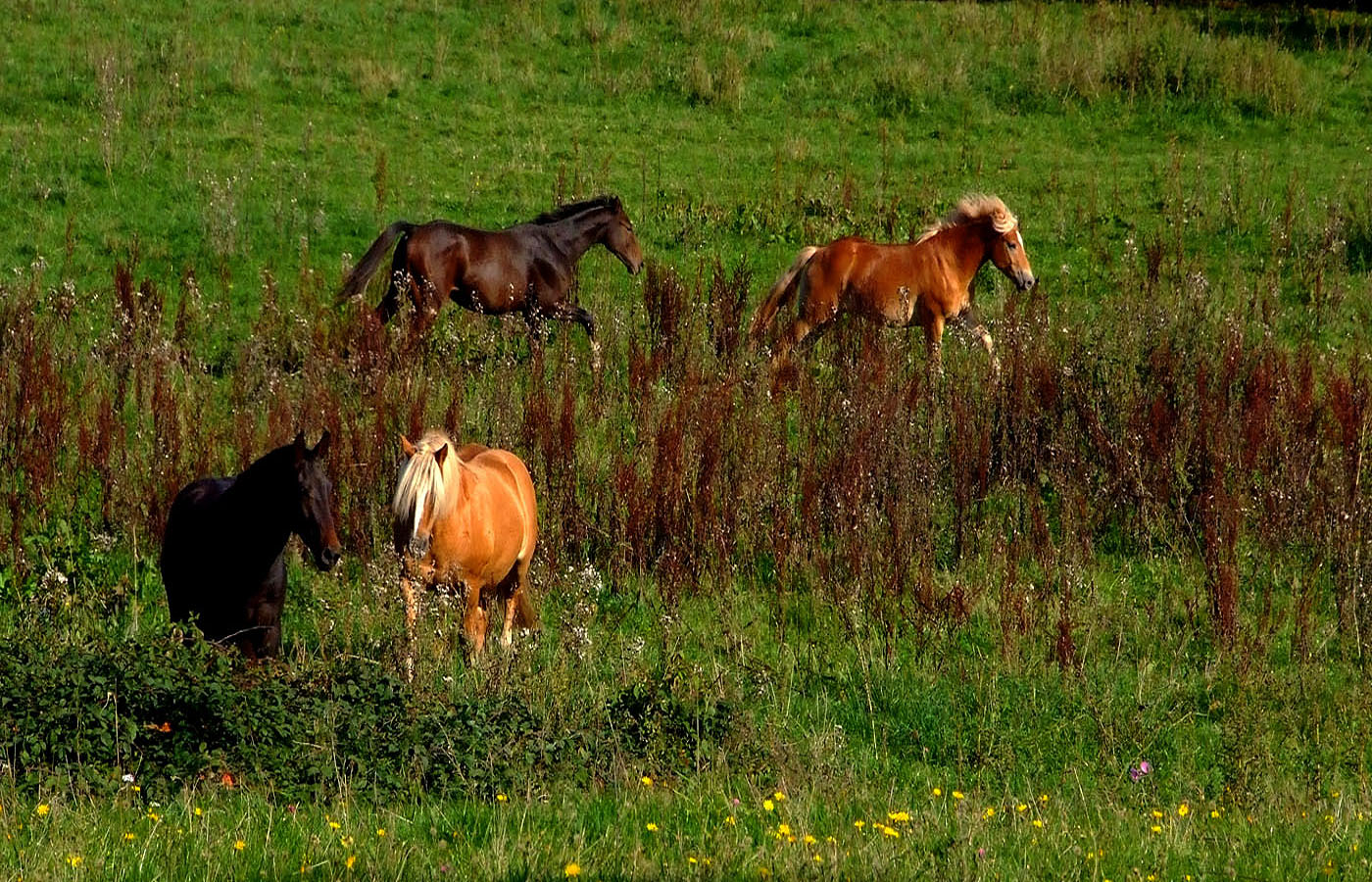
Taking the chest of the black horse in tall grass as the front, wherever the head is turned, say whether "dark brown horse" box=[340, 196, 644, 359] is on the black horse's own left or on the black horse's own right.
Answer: on the black horse's own left

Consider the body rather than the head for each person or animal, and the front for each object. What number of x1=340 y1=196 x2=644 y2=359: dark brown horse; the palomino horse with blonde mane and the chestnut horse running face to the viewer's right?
2

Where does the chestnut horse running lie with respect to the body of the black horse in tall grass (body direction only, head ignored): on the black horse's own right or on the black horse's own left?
on the black horse's own left

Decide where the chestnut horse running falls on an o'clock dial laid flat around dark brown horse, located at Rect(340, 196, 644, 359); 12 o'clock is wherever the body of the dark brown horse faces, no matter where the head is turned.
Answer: The chestnut horse running is roughly at 12 o'clock from the dark brown horse.

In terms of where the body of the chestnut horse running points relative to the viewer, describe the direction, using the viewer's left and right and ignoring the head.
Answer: facing to the right of the viewer

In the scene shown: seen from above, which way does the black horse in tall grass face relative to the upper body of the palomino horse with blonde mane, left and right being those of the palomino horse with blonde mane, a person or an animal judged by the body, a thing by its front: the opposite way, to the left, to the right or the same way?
to the left

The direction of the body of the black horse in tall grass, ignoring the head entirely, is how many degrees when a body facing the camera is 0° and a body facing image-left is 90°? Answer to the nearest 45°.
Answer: approximately 315°

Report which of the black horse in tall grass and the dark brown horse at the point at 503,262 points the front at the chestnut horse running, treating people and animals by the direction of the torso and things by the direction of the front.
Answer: the dark brown horse

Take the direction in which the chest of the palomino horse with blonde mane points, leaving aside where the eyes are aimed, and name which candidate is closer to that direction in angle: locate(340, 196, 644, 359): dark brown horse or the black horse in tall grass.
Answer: the black horse in tall grass

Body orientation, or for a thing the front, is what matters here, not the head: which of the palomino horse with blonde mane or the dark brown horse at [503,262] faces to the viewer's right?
the dark brown horse

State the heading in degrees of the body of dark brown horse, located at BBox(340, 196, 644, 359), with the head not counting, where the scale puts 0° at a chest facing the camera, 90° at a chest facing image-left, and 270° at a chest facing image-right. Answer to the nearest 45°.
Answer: approximately 270°

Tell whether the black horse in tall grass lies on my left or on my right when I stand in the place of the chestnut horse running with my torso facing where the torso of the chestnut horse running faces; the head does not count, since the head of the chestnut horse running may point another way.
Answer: on my right

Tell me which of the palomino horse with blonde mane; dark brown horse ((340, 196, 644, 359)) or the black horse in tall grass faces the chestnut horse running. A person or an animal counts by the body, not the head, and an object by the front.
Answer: the dark brown horse

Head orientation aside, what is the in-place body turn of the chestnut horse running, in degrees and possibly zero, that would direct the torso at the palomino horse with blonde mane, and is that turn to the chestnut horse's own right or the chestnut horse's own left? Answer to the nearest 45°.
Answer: approximately 90° to the chestnut horse's own right

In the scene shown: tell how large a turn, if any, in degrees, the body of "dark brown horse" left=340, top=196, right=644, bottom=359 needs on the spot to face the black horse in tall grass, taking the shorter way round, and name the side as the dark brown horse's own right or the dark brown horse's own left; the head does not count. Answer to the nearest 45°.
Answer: approximately 90° to the dark brown horse's own right

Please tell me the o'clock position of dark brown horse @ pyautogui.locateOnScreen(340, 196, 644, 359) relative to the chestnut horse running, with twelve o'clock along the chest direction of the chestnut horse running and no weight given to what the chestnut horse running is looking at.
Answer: The dark brown horse is roughly at 6 o'clock from the chestnut horse running.

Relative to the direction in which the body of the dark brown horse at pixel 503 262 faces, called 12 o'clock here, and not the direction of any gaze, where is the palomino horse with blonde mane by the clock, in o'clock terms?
The palomino horse with blonde mane is roughly at 3 o'clock from the dark brown horse.
